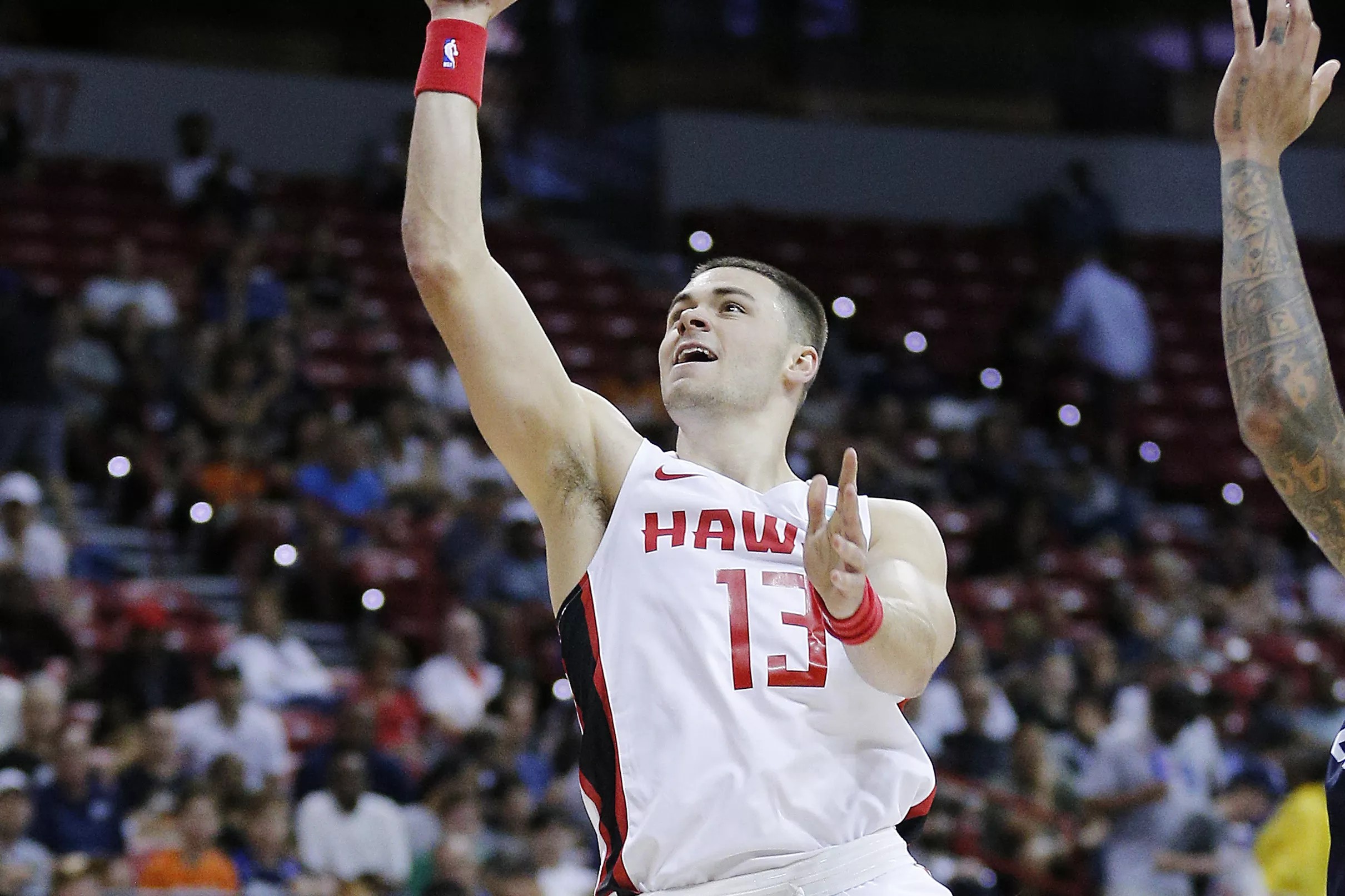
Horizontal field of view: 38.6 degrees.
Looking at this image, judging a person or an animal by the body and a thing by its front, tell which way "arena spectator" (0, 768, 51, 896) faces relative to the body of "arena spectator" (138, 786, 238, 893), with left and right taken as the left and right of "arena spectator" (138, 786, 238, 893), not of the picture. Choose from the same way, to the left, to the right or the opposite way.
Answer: the same way

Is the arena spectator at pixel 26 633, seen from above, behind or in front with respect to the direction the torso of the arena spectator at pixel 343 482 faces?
in front

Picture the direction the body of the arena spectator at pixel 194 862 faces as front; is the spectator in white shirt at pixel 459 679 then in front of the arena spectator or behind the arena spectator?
behind

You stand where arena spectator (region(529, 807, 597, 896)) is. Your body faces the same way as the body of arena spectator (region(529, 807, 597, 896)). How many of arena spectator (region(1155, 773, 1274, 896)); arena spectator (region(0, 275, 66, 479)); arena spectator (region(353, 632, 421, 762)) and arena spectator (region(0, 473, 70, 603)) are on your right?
3

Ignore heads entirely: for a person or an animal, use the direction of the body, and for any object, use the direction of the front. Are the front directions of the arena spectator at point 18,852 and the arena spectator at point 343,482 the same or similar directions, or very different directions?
same or similar directions

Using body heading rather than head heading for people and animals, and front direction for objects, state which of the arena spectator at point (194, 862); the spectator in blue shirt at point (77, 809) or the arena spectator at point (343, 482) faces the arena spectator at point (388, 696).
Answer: the arena spectator at point (343, 482)

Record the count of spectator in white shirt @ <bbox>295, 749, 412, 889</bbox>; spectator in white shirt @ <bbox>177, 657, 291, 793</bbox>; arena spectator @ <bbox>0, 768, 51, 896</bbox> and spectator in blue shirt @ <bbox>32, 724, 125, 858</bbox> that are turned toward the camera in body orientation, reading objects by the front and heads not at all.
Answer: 4

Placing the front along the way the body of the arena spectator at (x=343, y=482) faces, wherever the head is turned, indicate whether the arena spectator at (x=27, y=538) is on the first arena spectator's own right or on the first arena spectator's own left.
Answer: on the first arena spectator's own right

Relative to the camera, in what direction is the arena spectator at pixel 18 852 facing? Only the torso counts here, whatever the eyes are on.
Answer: toward the camera

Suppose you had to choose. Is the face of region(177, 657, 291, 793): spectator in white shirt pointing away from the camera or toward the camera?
toward the camera

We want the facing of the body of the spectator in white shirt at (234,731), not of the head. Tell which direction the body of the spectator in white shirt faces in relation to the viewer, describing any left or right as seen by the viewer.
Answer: facing the viewer

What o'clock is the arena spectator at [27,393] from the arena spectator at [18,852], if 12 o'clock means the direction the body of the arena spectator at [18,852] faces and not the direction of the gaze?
the arena spectator at [27,393] is roughly at 6 o'clock from the arena spectator at [18,852].

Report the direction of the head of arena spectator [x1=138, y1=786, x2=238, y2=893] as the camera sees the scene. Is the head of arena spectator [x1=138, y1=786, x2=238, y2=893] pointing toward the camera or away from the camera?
toward the camera

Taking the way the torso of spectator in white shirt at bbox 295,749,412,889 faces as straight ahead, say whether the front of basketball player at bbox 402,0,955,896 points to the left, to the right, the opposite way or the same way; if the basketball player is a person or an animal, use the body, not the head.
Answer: the same way

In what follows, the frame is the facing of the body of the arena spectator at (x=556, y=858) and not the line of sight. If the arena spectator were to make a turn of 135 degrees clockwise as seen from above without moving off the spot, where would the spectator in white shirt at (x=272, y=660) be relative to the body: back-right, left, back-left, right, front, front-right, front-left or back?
front-left

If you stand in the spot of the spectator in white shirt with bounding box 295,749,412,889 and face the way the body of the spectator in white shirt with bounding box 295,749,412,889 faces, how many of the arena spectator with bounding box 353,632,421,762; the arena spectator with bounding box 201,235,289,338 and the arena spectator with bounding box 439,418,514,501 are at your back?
3
